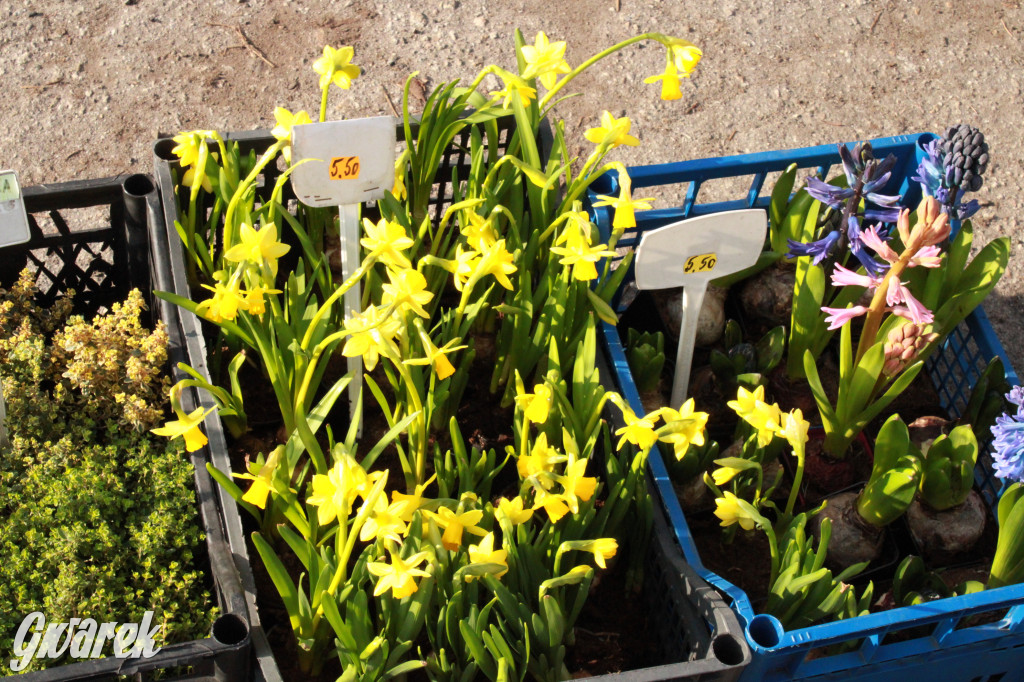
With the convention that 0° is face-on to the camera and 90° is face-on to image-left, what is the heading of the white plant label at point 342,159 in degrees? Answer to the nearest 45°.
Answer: approximately 0°

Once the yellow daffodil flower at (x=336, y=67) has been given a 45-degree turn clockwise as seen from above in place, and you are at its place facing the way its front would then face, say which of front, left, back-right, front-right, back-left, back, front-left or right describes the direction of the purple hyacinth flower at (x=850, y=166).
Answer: back-left

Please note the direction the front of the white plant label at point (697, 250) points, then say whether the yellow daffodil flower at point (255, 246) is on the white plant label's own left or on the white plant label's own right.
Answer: on the white plant label's own right

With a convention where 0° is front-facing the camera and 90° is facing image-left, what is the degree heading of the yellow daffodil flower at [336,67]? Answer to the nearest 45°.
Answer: approximately 0°
